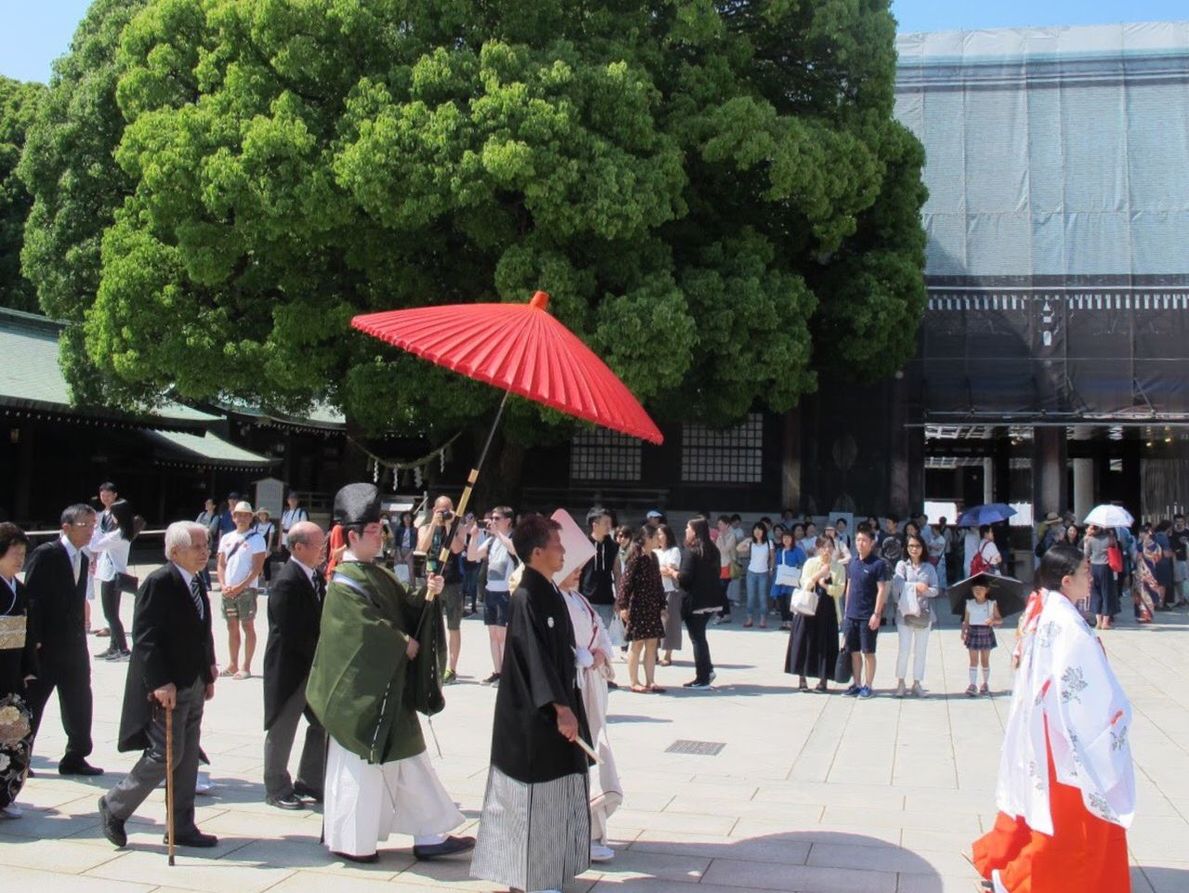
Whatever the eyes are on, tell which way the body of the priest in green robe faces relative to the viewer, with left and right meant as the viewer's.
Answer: facing to the right of the viewer

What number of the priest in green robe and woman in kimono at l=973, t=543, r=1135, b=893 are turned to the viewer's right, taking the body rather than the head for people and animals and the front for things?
2

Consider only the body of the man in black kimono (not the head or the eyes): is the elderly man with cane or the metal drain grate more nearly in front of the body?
the metal drain grate

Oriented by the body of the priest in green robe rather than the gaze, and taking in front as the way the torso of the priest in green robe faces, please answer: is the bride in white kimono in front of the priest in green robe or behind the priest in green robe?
in front

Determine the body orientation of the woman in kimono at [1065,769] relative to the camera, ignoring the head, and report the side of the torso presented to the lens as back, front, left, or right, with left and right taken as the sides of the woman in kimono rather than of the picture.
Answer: right

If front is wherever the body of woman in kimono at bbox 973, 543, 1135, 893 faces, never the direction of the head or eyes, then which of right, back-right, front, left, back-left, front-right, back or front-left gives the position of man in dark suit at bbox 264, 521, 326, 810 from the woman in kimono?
back

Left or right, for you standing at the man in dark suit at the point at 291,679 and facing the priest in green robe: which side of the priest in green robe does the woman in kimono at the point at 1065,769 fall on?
left

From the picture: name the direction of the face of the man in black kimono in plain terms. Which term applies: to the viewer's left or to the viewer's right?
to the viewer's right

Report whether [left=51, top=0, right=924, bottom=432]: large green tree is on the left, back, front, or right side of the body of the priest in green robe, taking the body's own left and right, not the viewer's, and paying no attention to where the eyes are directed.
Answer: left

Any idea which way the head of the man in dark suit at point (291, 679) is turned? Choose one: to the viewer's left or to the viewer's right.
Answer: to the viewer's right
